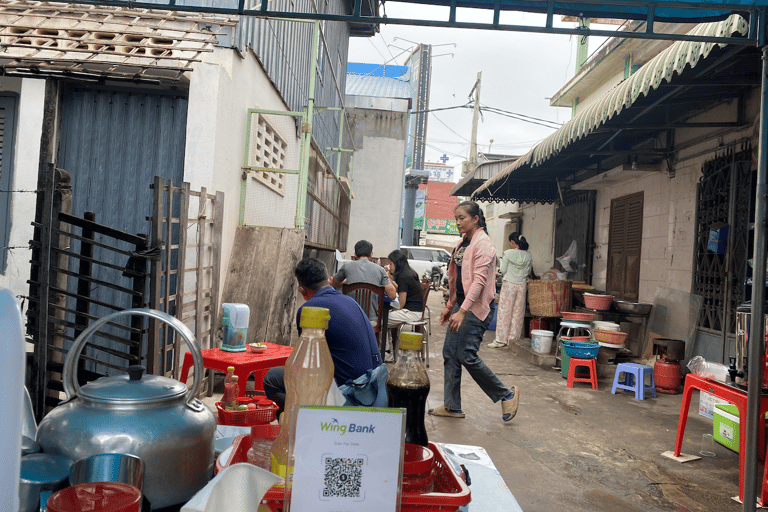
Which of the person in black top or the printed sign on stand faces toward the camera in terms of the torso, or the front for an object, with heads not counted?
the printed sign on stand

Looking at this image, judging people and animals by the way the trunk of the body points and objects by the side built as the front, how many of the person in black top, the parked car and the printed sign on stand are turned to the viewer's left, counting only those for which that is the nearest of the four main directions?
1

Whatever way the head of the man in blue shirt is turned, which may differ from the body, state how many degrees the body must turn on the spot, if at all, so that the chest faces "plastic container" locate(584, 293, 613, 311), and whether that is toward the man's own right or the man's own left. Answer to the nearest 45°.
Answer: approximately 90° to the man's own right

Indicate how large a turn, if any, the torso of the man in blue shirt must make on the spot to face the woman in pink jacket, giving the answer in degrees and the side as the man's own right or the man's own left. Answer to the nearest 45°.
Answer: approximately 90° to the man's own right

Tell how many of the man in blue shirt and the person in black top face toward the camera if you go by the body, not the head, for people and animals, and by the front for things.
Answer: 0

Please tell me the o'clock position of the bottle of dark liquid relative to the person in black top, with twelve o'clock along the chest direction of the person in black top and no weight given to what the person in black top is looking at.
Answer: The bottle of dark liquid is roughly at 9 o'clock from the person in black top.

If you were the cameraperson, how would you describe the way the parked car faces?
facing the viewer and to the right of the viewer

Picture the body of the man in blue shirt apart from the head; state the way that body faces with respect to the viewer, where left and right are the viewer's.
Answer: facing away from the viewer and to the left of the viewer

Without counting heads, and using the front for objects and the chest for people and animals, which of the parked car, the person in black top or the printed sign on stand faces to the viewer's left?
the person in black top

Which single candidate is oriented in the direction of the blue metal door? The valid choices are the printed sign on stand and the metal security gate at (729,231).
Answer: the metal security gate

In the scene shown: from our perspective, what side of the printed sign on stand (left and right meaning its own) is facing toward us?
front

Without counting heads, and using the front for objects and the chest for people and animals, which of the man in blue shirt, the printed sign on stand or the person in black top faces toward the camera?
the printed sign on stand

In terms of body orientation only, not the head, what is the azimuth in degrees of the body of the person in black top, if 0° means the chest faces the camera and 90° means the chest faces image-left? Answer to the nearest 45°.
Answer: approximately 90°

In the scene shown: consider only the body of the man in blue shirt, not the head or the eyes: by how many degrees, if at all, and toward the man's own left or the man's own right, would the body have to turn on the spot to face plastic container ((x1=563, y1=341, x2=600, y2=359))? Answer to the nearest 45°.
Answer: approximately 90° to the man's own right

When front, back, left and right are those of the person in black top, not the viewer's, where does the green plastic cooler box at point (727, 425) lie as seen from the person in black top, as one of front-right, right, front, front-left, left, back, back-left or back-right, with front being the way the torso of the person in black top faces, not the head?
back-left

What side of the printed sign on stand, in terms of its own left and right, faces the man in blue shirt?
back

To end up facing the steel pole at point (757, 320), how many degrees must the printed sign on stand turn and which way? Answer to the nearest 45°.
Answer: approximately 135° to its left

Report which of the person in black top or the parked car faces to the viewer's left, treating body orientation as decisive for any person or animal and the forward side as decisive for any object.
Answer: the person in black top
